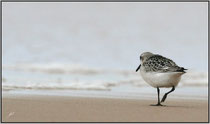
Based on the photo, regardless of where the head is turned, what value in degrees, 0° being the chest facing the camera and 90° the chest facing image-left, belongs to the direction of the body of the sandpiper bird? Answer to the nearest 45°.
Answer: approximately 90°
